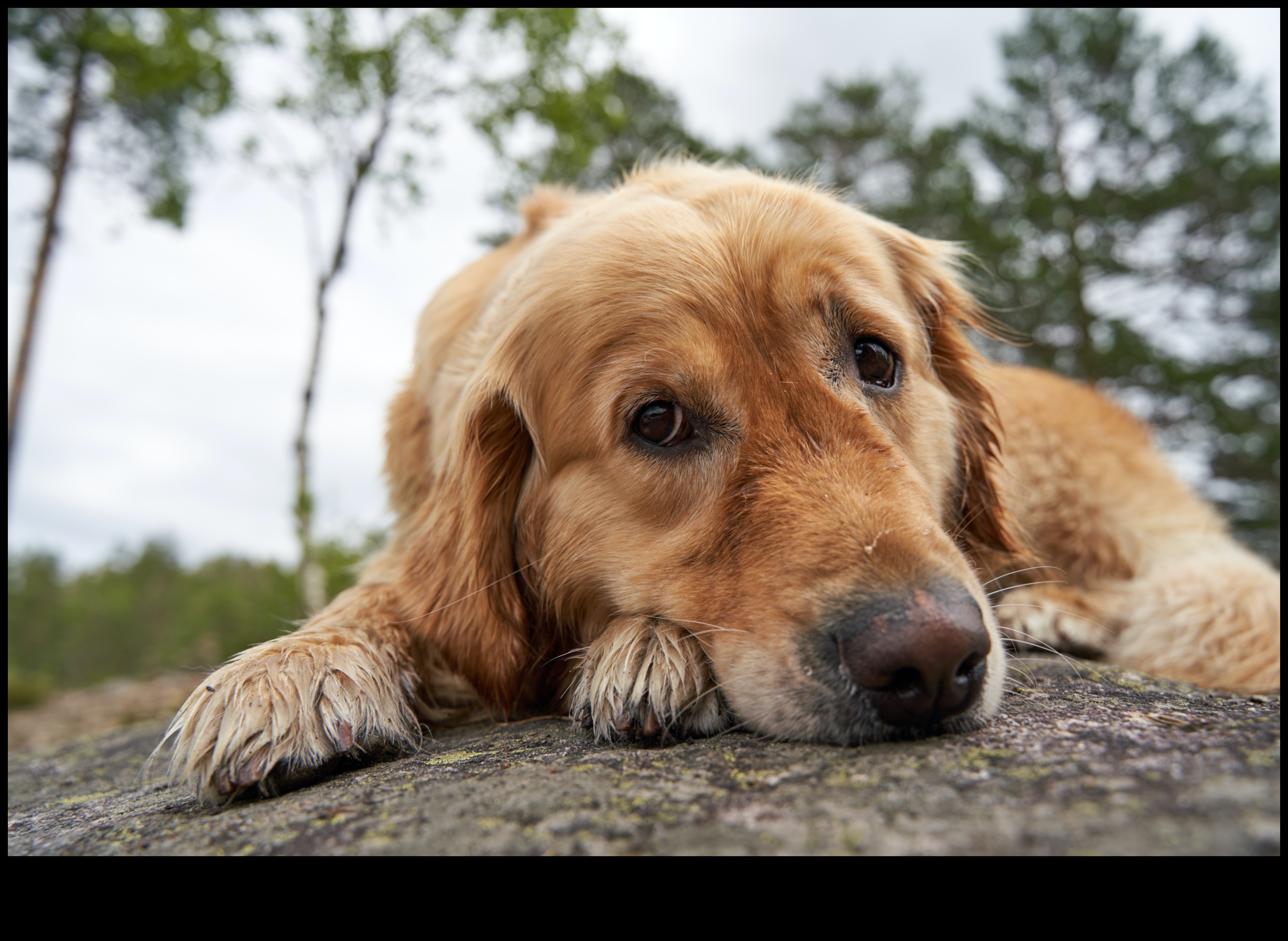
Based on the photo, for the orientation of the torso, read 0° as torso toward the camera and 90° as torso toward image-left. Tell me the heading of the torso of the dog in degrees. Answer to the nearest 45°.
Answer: approximately 45°

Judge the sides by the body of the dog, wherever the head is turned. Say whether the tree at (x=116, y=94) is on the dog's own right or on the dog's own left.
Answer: on the dog's own right
